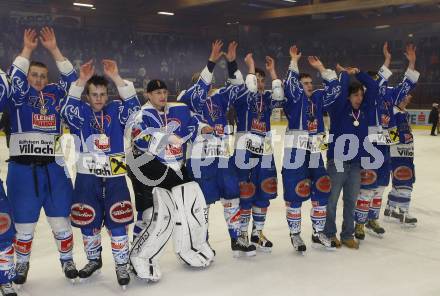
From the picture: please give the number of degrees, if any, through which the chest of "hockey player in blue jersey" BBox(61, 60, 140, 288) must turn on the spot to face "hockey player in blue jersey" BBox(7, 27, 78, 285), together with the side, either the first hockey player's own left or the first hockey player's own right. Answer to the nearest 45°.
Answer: approximately 90° to the first hockey player's own right

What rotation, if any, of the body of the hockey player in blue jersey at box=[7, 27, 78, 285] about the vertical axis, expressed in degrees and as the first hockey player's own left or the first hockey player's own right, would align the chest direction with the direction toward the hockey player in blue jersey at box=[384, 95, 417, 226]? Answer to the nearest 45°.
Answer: approximately 90° to the first hockey player's own left

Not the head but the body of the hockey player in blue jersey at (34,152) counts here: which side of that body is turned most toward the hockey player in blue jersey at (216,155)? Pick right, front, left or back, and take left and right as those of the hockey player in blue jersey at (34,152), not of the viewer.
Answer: left

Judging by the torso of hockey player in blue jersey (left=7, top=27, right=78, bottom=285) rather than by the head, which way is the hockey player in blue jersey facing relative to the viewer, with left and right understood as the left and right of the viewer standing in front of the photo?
facing the viewer

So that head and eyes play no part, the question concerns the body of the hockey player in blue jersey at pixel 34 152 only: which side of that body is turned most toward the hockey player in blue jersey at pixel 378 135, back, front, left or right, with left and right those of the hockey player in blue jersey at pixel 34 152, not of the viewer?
left

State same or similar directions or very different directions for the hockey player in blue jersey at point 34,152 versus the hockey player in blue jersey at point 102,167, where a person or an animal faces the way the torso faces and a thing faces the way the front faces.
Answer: same or similar directions

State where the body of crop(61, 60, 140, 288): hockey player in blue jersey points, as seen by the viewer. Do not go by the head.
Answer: toward the camera

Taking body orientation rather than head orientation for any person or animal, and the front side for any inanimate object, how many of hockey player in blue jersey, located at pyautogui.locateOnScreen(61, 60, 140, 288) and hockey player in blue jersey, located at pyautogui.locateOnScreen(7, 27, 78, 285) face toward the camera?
2

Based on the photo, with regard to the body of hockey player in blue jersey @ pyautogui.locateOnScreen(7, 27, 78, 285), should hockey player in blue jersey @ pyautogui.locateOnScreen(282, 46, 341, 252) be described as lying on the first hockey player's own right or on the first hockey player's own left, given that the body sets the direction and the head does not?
on the first hockey player's own left
